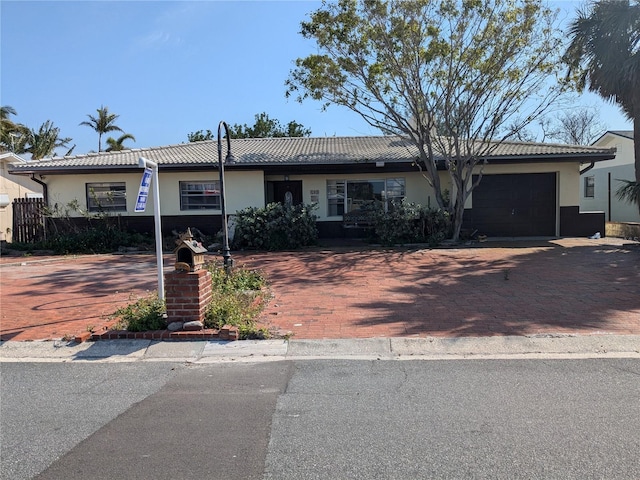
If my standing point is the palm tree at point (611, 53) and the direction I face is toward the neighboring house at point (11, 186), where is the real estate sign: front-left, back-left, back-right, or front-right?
front-left

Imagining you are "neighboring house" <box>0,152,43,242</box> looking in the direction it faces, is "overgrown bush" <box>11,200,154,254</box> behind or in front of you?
in front

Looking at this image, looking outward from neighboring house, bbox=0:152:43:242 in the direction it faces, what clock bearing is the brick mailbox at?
The brick mailbox is roughly at 12 o'clock from the neighboring house.

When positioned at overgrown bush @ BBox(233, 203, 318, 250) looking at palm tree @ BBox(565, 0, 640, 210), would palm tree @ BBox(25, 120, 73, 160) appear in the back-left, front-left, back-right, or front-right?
back-left

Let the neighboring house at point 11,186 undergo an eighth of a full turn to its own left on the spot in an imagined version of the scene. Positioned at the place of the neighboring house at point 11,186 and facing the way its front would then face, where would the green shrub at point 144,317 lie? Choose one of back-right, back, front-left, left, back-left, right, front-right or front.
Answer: front-right

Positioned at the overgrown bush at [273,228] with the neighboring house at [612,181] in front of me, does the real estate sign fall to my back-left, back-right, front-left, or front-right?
back-right

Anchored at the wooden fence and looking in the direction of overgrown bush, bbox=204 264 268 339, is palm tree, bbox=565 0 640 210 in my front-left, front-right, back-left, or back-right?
front-left

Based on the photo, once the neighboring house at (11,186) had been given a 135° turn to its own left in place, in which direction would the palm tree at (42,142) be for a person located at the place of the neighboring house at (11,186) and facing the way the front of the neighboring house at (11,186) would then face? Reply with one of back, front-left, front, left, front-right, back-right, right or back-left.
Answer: front-left

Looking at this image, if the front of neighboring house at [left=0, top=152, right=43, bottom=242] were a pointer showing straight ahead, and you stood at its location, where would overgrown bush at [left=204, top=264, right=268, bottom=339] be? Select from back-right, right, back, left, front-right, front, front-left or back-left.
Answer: front

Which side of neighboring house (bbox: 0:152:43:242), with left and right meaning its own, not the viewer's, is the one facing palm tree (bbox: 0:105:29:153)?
back

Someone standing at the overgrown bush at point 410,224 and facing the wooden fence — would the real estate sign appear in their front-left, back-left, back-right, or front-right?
front-left

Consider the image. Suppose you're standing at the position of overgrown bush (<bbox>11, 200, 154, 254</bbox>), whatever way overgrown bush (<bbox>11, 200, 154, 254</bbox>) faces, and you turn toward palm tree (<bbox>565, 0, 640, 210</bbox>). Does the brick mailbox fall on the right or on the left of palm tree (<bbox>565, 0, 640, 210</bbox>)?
right

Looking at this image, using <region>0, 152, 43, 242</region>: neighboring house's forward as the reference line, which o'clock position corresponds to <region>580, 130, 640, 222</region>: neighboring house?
<region>580, 130, 640, 222</region>: neighboring house is roughly at 10 o'clock from <region>0, 152, 43, 242</region>: neighboring house.

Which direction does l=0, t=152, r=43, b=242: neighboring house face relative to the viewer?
toward the camera

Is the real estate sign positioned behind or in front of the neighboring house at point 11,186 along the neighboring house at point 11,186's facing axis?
in front

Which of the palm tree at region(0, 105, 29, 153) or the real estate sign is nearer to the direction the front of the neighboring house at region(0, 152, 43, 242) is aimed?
the real estate sign
